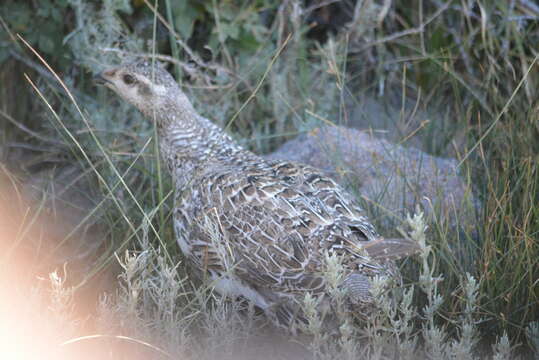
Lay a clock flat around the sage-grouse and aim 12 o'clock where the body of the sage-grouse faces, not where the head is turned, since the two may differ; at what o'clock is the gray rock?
The gray rock is roughly at 4 o'clock from the sage-grouse.

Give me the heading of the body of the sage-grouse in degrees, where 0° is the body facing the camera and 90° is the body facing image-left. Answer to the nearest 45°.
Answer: approximately 90°
